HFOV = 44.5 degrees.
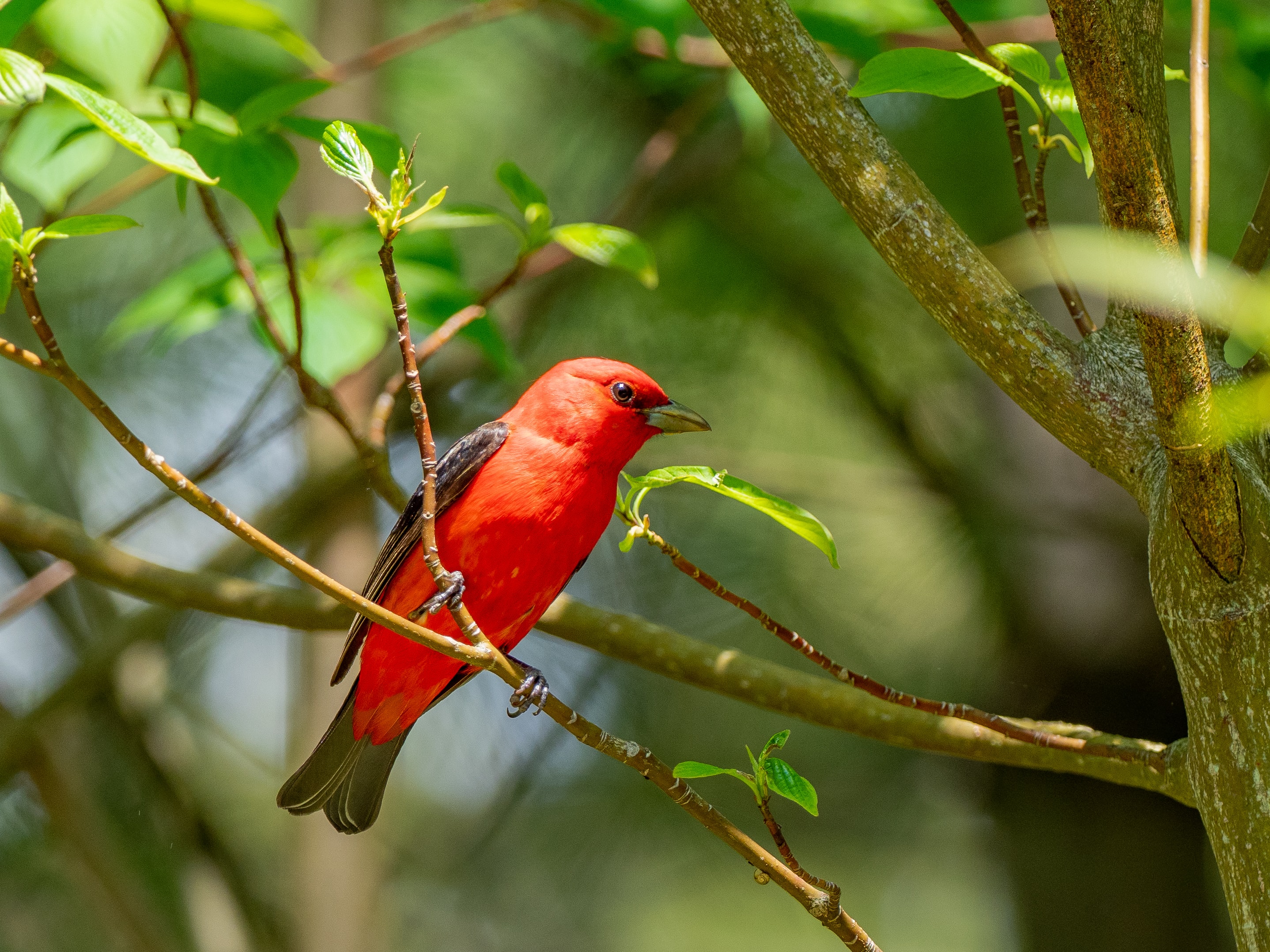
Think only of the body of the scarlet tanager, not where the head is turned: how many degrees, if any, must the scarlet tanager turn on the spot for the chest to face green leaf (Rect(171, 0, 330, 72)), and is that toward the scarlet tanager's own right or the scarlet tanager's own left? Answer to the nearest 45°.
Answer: approximately 135° to the scarlet tanager's own right

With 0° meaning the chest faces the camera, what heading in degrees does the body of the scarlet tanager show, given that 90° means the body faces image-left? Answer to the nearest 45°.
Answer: approximately 315°

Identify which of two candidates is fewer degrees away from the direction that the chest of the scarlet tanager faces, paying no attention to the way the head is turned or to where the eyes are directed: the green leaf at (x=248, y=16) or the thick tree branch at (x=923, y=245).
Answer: the thick tree branch
